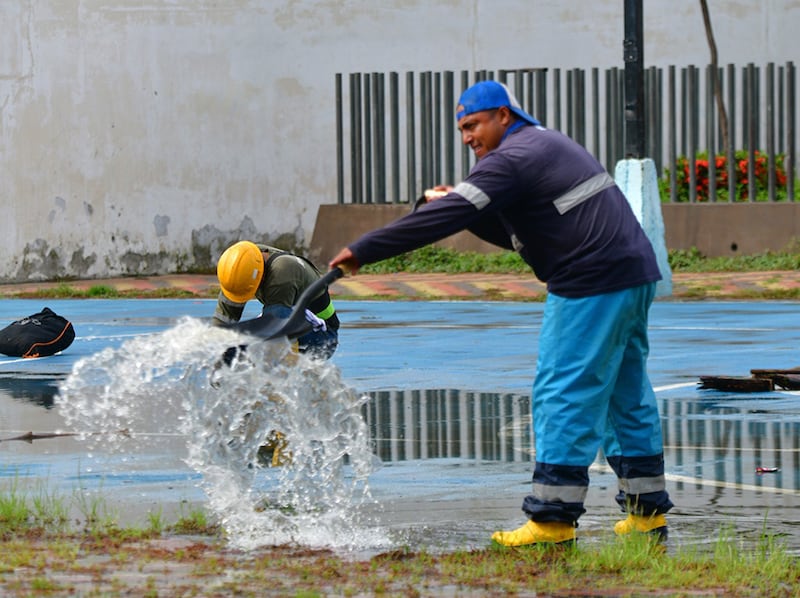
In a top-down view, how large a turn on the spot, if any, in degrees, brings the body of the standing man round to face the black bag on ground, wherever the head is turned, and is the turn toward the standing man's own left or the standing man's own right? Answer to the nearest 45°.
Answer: approximately 45° to the standing man's own right

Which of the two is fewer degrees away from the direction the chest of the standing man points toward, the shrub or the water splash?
the water splash

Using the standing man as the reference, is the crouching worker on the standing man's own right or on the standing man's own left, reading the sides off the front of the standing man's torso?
on the standing man's own right

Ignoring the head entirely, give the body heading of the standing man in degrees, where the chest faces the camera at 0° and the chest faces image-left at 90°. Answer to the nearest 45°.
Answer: approximately 90°

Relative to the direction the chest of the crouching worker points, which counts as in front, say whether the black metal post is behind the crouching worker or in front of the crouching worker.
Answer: behind

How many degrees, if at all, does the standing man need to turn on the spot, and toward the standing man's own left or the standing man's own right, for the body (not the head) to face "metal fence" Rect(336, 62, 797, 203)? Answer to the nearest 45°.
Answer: approximately 90° to the standing man's own right

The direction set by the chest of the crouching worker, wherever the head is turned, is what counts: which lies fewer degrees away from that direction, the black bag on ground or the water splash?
the water splash

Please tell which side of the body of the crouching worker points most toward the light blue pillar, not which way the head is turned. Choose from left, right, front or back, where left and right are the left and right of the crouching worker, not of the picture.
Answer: back

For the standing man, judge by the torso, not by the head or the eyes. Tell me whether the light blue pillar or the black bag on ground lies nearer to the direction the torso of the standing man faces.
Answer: the black bag on ground

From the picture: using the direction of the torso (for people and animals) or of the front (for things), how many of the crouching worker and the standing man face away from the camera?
0

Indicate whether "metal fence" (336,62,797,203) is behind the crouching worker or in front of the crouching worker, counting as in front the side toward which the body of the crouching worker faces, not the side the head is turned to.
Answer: behind

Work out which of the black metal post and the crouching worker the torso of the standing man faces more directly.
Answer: the crouching worker

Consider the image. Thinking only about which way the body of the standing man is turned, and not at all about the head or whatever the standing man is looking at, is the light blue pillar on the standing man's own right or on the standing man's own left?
on the standing man's own right

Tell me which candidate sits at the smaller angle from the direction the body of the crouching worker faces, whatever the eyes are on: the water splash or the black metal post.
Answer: the water splash
